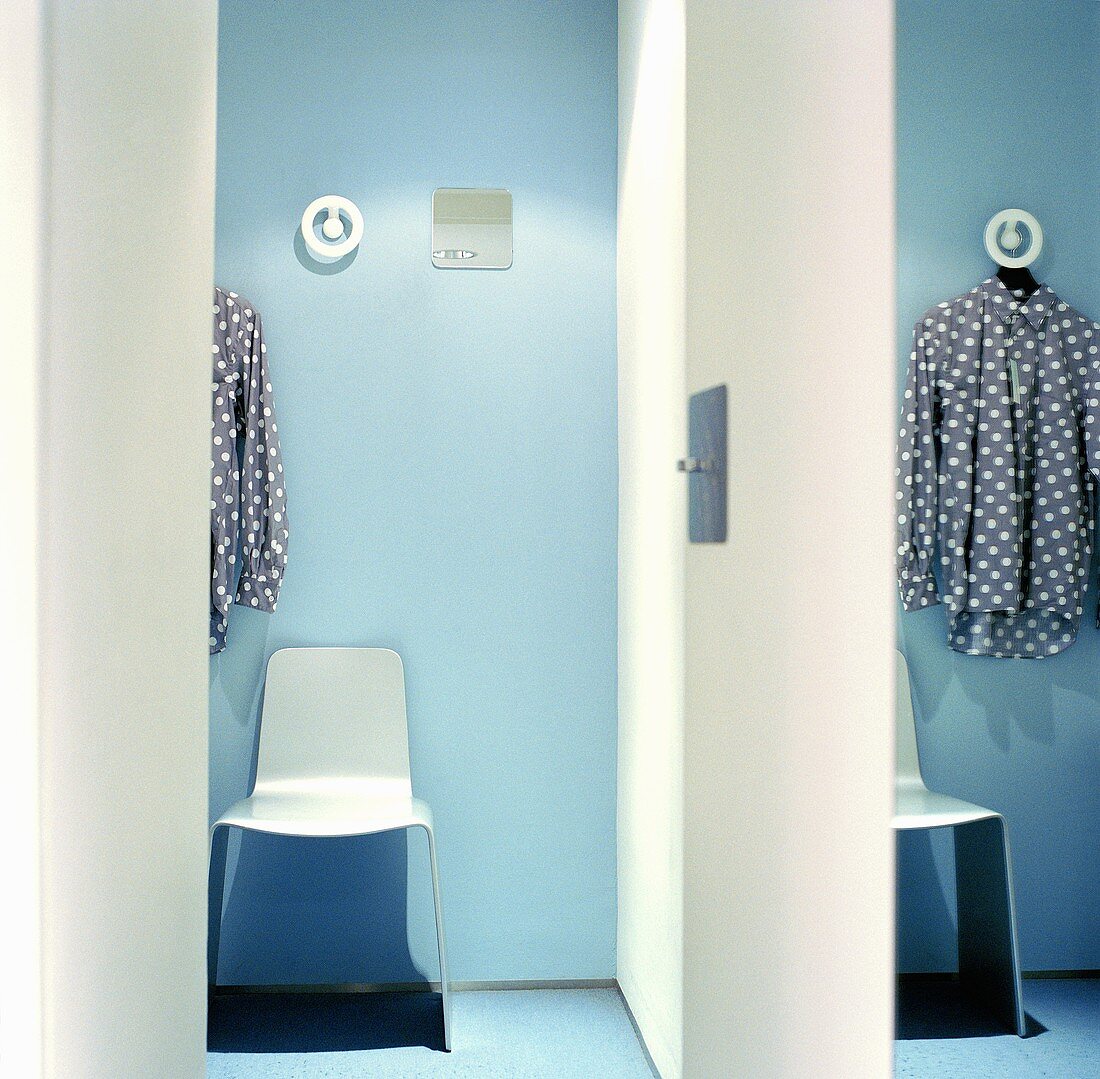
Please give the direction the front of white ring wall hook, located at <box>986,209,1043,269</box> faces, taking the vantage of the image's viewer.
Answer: facing the viewer

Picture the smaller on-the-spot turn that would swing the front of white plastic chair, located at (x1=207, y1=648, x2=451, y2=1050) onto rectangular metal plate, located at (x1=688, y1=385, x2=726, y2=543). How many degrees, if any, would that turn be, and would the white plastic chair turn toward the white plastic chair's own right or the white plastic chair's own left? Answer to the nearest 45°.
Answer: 0° — it already faces it

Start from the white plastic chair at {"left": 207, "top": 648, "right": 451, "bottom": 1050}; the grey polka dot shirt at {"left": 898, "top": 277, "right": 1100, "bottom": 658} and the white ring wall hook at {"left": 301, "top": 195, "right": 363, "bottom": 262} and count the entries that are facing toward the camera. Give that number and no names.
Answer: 3

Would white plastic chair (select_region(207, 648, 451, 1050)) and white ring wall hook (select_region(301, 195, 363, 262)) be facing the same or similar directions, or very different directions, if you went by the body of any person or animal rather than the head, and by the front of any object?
same or similar directions

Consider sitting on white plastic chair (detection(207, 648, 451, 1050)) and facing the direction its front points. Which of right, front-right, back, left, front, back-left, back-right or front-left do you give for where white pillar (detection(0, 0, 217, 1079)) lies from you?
front

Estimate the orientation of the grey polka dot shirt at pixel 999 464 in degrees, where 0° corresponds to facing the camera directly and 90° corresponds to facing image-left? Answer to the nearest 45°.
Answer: approximately 0°

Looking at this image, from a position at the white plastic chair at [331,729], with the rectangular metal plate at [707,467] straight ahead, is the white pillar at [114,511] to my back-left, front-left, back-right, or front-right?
front-right

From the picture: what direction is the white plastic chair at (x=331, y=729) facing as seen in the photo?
toward the camera

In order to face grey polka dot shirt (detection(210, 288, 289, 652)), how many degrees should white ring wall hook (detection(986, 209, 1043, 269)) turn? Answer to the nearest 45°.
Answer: approximately 135° to its right

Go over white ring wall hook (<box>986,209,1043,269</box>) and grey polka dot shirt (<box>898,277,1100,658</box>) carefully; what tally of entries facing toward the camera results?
2
